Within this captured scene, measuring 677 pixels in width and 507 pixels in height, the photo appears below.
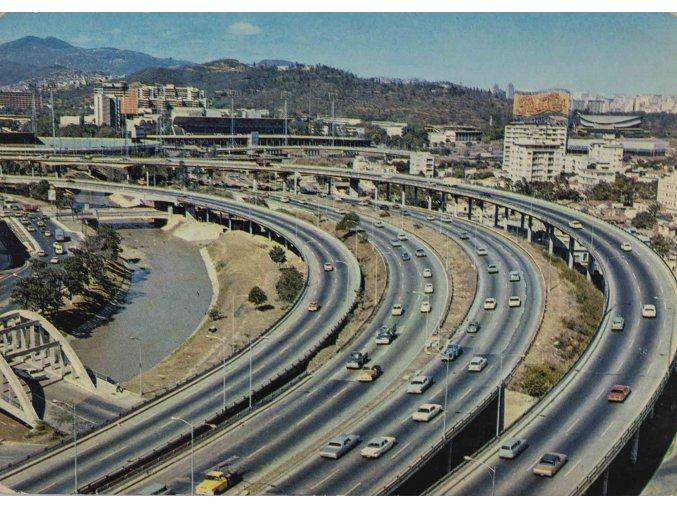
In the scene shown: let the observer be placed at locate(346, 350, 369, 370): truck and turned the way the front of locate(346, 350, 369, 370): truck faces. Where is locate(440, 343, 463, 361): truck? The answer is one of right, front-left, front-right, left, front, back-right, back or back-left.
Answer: back-left

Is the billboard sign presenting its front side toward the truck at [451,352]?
yes

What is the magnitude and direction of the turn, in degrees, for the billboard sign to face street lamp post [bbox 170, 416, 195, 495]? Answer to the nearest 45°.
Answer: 0° — it already faces it

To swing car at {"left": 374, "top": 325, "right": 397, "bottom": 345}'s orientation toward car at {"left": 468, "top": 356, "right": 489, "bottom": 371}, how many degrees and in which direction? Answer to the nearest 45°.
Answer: approximately 90° to its left

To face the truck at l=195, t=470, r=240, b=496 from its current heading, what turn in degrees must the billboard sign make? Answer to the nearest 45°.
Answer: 0° — it already faces it

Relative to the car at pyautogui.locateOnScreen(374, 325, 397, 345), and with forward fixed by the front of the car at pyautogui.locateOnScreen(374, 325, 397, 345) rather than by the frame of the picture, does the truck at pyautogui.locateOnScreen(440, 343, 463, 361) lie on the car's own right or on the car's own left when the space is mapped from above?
on the car's own left

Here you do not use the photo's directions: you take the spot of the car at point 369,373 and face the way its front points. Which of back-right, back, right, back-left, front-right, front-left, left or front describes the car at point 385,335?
back-right

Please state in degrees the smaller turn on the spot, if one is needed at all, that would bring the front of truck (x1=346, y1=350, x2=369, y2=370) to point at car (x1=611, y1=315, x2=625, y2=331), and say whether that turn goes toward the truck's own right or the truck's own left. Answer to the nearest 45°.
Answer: approximately 135° to the truck's own left
